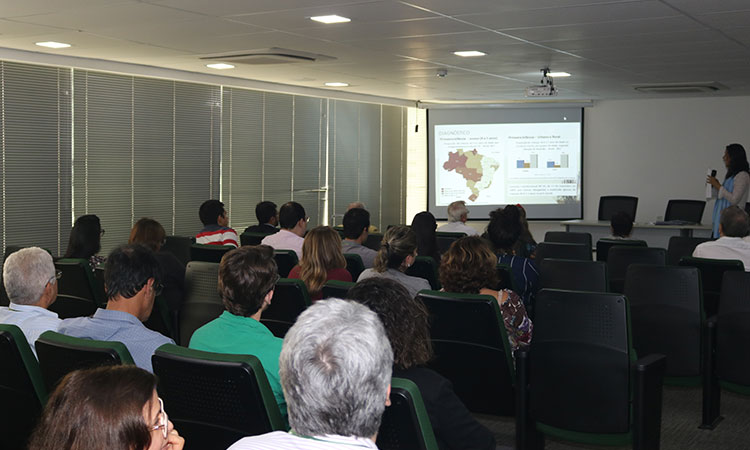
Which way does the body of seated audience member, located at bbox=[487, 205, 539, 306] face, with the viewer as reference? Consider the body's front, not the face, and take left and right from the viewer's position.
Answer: facing away from the viewer

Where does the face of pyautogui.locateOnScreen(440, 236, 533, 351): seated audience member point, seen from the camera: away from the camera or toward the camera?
away from the camera

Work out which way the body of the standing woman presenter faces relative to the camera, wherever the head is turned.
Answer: to the viewer's left

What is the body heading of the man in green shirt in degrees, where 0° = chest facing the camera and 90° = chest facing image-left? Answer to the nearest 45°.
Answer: approximately 225°

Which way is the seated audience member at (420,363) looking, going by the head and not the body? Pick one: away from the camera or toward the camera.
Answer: away from the camera

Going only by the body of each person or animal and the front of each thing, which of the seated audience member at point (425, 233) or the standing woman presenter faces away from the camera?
the seated audience member

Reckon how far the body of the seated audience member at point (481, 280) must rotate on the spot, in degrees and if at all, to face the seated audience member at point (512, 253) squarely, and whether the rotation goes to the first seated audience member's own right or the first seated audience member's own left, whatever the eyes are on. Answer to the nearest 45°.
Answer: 0° — they already face them

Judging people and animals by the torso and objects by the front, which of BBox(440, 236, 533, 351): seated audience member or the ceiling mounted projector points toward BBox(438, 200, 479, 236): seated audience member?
BBox(440, 236, 533, 351): seated audience member

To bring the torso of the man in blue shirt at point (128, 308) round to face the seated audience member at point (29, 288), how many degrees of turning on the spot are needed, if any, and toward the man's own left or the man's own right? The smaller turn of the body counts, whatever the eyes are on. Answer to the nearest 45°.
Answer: approximately 90° to the man's own left

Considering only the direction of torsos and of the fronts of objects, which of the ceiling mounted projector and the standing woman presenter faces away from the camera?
the ceiling mounted projector

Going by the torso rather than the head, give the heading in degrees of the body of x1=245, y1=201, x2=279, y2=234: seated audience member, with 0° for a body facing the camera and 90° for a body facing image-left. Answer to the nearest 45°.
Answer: approximately 225°
